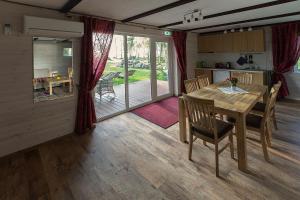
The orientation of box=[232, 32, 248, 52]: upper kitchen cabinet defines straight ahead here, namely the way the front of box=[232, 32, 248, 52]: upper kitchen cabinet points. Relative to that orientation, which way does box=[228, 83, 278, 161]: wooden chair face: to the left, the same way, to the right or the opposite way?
to the right

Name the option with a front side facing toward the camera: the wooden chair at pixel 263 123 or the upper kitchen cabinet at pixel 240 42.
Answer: the upper kitchen cabinet

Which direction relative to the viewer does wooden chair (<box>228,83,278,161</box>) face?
to the viewer's left

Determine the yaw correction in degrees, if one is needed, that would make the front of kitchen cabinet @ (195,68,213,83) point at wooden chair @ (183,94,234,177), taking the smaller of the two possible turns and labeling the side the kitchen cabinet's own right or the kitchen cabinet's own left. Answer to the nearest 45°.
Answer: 0° — it already faces it

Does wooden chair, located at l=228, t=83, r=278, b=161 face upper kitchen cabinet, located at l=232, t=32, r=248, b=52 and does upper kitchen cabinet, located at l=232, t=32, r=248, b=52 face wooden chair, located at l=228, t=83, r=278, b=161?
no

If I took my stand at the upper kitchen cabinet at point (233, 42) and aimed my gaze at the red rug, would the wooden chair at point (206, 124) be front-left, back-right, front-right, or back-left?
front-left

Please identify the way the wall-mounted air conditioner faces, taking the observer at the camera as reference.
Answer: facing the viewer and to the right of the viewer

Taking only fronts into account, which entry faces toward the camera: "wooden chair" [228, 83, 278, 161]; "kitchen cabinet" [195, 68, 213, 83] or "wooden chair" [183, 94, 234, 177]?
the kitchen cabinet

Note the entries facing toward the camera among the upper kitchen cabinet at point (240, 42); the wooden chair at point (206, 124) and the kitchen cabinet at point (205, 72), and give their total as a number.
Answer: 2

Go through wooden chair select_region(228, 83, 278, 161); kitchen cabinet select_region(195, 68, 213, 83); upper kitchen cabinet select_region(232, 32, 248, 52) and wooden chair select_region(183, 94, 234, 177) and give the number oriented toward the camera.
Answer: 2

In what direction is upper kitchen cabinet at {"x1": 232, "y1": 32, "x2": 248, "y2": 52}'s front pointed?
toward the camera

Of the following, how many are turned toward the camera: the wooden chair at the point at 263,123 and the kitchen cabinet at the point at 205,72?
1

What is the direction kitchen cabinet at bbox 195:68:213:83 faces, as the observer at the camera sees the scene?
facing the viewer

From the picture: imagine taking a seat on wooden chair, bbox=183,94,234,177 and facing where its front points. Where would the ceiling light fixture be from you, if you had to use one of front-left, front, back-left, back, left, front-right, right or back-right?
front-left
